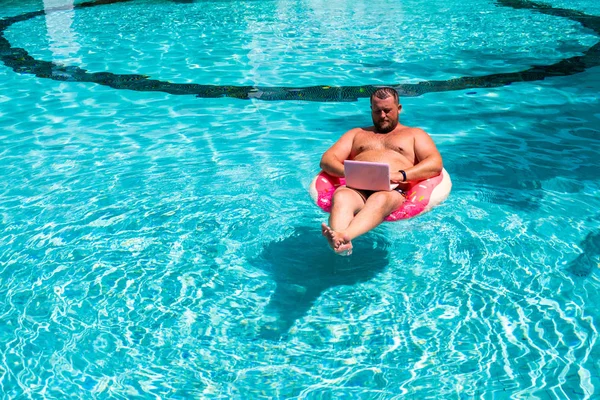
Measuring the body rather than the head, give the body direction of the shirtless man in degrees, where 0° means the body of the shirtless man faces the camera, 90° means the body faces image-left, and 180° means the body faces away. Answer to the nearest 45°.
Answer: approximately 0°
